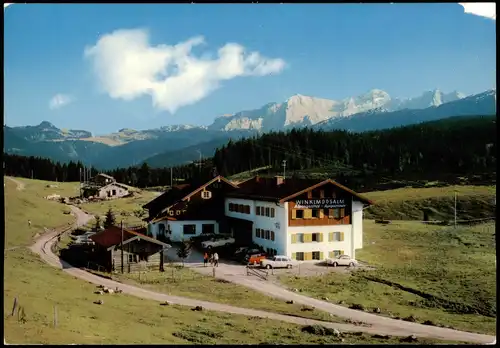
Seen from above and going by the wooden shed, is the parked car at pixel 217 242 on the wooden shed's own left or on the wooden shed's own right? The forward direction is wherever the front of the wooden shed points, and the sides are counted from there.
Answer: on the wooden shed's own left

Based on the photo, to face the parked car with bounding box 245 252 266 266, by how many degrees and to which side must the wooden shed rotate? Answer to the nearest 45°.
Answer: approximately 45° to its left

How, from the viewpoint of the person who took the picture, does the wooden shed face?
facing the viewer and to the right of the viewer

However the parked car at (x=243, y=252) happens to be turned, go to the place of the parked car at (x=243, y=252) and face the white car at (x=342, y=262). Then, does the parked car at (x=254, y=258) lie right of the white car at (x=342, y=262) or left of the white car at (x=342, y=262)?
right

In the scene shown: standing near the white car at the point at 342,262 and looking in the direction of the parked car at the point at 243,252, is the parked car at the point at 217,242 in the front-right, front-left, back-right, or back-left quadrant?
front-right
